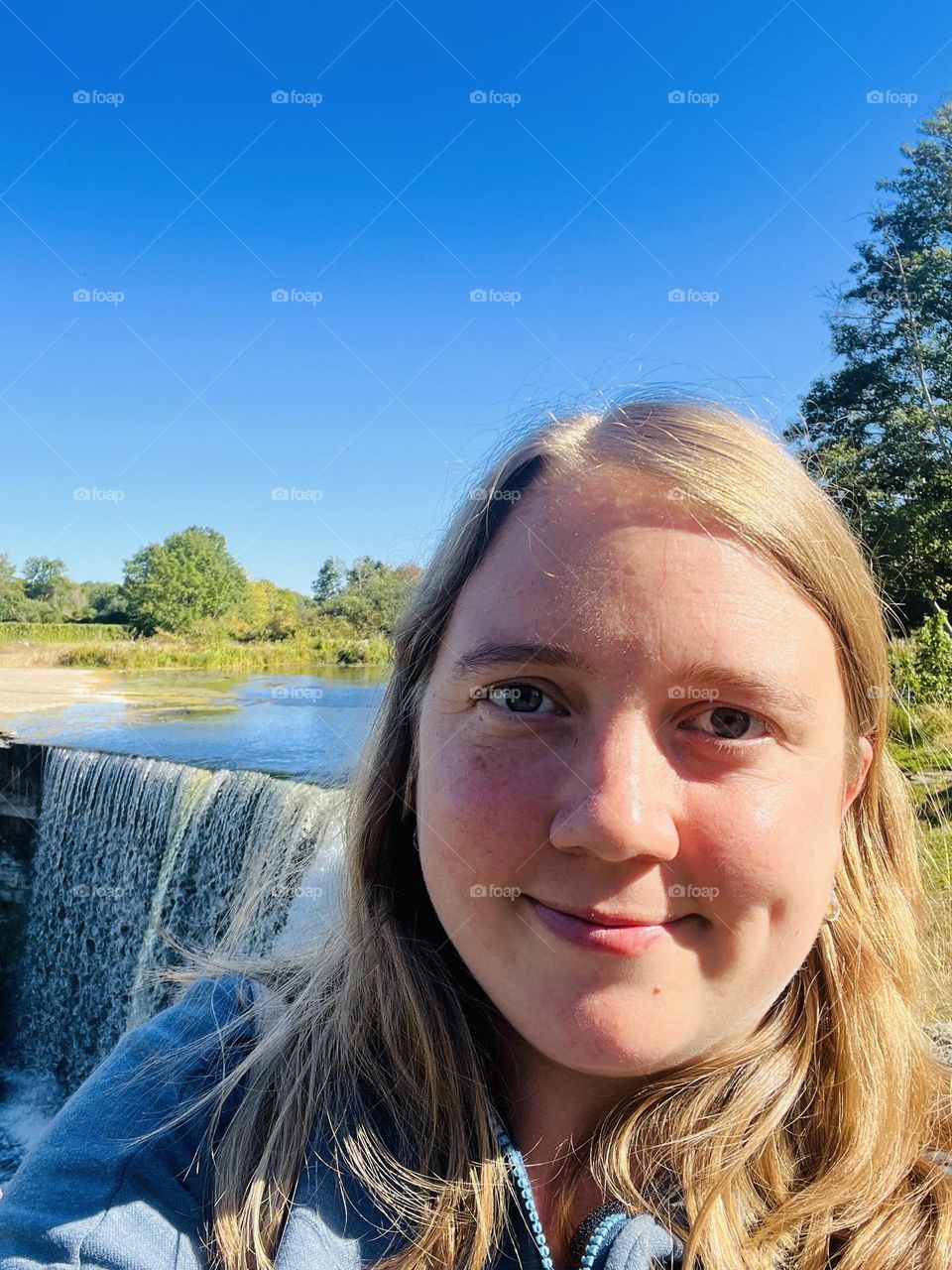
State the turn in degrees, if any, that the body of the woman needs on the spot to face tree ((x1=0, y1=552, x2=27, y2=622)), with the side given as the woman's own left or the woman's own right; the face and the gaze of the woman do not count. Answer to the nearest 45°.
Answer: approximately 135° to the woman's own right

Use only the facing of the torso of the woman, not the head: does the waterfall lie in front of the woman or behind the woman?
behind

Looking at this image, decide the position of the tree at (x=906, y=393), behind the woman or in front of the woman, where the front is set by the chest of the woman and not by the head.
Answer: behind

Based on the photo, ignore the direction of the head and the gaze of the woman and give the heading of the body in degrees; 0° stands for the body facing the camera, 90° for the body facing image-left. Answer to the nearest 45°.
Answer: approximately 0°

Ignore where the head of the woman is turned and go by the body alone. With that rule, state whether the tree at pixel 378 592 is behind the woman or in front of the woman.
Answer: behind

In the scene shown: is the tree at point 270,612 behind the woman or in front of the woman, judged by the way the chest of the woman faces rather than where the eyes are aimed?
behind
